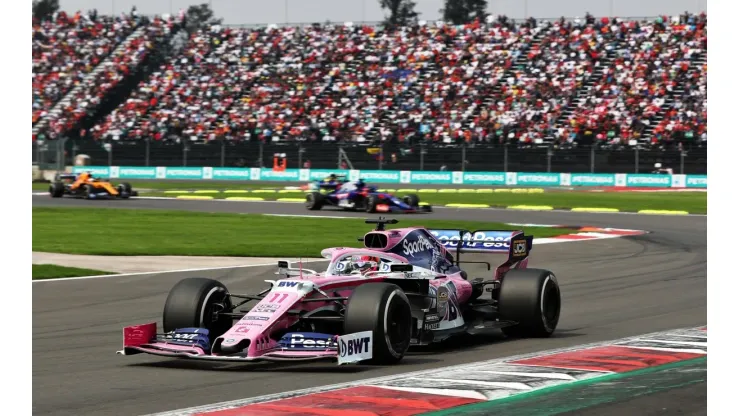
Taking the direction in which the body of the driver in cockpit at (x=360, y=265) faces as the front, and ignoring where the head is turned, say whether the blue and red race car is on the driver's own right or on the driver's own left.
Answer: on the driver's own right

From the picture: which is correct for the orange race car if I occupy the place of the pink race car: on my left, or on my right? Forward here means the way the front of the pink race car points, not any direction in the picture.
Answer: on my right

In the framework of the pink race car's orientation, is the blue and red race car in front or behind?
behind

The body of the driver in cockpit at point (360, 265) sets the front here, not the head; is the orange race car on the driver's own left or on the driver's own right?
on the driver's own right

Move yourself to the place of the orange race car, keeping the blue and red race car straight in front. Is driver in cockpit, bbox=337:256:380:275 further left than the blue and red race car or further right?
right

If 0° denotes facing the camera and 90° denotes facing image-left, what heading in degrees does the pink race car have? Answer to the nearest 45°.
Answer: approximately 45°

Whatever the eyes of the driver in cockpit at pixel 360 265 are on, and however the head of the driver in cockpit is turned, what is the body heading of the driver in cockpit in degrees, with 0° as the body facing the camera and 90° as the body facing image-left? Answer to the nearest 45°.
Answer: approximately 45°
